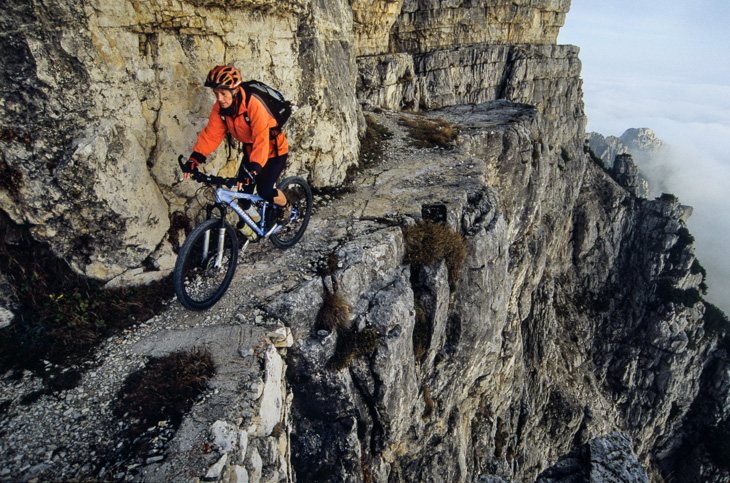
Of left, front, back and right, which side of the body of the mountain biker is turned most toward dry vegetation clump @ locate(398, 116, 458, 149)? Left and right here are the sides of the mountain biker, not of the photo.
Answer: back

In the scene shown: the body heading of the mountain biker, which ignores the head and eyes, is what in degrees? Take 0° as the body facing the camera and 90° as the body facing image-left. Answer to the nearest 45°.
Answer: approximately 45°

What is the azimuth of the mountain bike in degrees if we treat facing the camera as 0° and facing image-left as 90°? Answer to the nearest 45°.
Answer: approximately 45°
